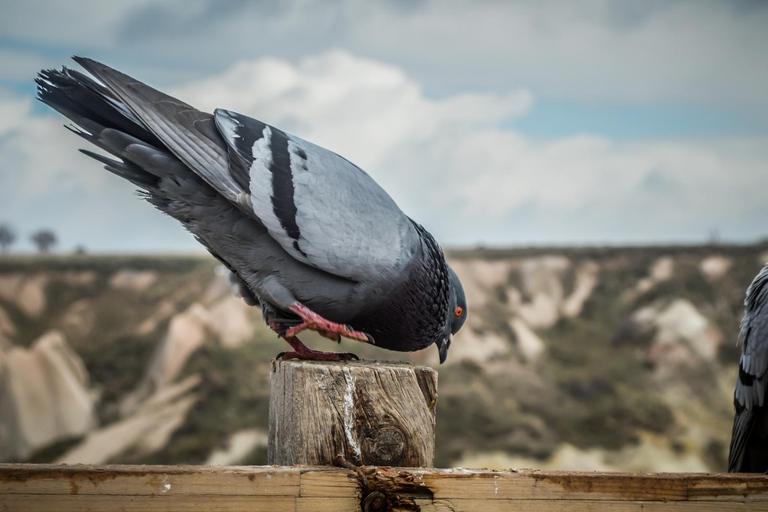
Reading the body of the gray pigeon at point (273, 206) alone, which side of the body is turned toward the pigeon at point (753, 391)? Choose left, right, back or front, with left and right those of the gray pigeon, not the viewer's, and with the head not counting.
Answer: front

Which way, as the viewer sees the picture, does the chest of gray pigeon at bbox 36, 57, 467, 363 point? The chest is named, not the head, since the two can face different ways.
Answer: to the viewer's right
